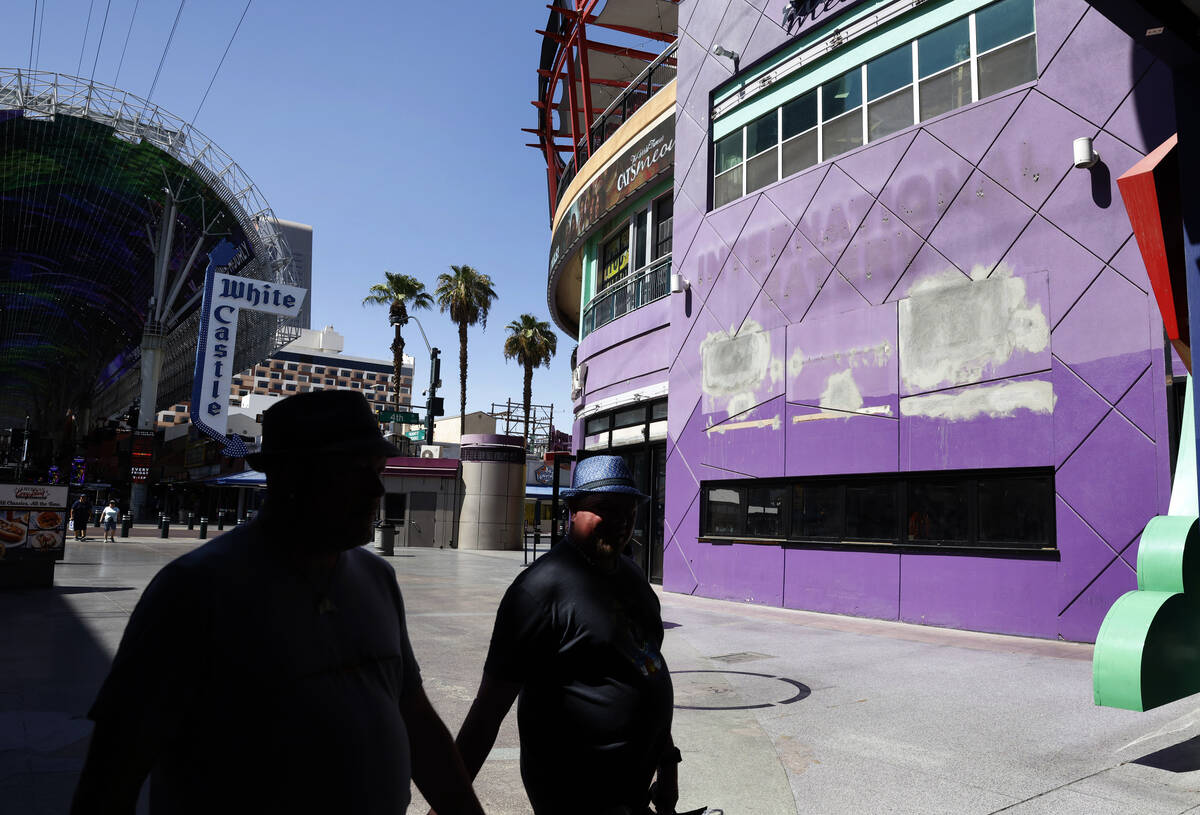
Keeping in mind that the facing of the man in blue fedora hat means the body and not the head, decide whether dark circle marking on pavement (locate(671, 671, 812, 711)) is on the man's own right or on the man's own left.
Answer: on the man's own left

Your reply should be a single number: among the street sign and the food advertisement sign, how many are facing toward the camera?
2

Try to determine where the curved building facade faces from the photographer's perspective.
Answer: facing the viewer and to the left of the viewer

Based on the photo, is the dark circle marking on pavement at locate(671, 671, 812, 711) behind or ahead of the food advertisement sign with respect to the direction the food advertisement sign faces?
ahead

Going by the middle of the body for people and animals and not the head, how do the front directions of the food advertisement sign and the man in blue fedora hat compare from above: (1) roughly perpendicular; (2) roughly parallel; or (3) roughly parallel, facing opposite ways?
roughly parallel

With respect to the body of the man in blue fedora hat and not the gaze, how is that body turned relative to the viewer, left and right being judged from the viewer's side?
facing the viewer and to the right of the viewer

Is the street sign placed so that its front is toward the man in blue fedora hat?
yes

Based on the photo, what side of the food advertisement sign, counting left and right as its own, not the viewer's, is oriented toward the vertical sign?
back

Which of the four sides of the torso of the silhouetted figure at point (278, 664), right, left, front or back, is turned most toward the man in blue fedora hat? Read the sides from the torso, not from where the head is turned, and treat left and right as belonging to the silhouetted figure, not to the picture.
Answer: left

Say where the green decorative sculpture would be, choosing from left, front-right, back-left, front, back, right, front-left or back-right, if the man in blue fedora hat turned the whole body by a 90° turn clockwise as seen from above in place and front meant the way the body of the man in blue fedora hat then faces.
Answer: back

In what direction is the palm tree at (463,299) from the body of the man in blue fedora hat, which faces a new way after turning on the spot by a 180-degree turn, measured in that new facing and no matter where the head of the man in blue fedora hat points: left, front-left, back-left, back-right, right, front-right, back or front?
front-right

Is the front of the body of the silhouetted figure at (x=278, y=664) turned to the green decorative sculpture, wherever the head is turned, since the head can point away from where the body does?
no

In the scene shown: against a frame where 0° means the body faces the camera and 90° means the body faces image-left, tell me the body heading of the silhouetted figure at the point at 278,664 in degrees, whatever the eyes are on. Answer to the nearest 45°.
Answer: approximately 315°

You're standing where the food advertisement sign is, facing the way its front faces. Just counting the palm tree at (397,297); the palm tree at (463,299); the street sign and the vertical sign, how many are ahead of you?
0

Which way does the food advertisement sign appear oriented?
toward the camera
